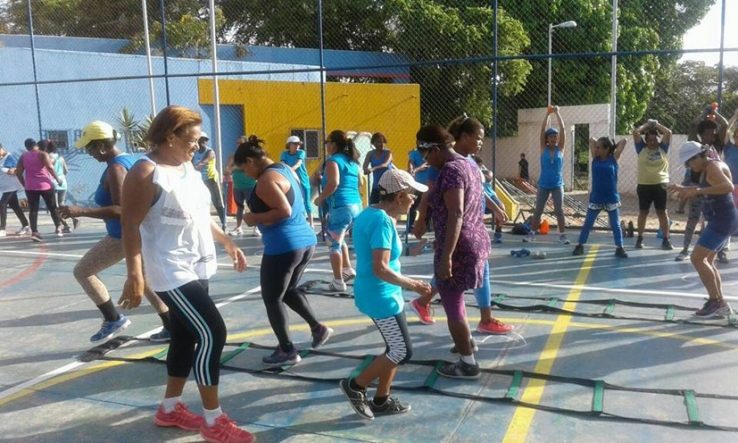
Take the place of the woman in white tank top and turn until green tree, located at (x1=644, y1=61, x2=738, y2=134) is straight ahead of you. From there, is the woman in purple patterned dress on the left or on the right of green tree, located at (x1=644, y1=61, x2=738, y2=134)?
right

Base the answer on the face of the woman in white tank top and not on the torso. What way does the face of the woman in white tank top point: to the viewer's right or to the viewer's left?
to the viewer's right

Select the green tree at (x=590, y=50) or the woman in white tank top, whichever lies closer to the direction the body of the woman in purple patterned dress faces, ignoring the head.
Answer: the woman in white tank top

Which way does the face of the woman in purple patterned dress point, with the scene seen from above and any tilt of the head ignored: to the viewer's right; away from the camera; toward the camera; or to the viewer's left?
to the viewer's left

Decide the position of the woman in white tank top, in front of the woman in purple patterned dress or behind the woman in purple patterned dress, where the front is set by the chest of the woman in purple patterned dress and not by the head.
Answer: in front

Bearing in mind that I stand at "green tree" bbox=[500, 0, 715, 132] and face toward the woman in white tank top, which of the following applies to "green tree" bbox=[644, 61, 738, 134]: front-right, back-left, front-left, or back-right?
back-left

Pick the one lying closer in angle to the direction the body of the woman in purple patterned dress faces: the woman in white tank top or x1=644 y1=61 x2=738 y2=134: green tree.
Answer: the woman in white tank top
